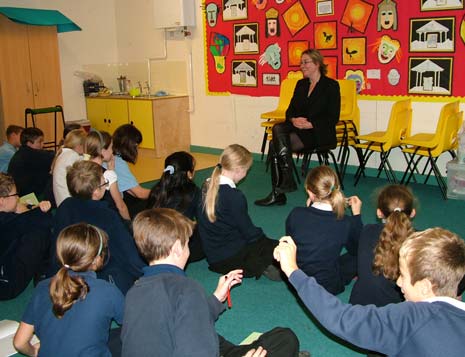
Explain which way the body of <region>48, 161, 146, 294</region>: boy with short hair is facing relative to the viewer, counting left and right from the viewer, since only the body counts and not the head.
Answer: facing away from the viewer and to the right of the viewer

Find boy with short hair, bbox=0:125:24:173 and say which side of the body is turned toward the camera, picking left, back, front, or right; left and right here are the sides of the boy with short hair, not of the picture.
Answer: right

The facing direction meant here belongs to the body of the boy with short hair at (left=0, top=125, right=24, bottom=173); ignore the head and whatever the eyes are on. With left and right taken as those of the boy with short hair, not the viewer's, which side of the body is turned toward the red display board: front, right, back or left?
front

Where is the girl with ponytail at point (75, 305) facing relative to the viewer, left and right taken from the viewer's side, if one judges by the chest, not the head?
facing away from the viewer and to the right of the viewer

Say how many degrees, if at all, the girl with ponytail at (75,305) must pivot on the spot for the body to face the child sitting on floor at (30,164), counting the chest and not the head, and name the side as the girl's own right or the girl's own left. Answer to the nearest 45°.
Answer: approximately 45° to the girl's own left

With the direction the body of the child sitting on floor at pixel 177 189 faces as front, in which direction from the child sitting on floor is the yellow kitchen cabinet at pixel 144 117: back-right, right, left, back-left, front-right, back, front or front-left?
front-left

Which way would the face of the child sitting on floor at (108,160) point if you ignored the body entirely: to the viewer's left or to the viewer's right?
to the viewer's right

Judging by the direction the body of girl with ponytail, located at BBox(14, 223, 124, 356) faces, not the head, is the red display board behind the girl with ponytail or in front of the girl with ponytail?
in front

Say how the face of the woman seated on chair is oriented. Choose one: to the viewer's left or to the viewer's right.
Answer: to the viewer's left

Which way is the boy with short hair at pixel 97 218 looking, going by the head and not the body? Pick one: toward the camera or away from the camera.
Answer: away from the camera

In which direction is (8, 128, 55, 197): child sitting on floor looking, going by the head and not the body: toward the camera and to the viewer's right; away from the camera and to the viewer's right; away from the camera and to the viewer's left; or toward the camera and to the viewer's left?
away from the camera and to the viewer's right

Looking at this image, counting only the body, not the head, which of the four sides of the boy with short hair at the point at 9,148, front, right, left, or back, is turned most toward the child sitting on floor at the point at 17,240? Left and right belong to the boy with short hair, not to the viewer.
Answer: right

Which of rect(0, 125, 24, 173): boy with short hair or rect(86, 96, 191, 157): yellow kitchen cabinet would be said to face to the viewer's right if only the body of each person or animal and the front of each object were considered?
the boy with short hair

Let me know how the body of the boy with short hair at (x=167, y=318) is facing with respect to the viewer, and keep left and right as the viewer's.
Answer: facing away from the viewer and to the right of the viewer

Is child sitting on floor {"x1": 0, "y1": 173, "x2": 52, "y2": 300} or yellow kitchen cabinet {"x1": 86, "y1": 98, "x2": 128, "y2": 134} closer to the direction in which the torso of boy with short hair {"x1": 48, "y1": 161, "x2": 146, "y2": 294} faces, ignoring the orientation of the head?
the yellow kitchen cabinet

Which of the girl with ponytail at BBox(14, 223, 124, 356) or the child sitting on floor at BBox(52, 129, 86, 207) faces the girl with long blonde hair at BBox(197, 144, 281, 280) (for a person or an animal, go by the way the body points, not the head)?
the girl with ponytail
